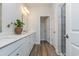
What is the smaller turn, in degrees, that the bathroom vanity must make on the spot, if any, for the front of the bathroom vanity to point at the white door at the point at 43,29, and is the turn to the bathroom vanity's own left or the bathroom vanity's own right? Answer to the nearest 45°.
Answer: approximately 135° to the bathroom vanity's own left

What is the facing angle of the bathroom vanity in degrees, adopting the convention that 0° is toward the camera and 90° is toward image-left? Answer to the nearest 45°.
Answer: approximately 315°
